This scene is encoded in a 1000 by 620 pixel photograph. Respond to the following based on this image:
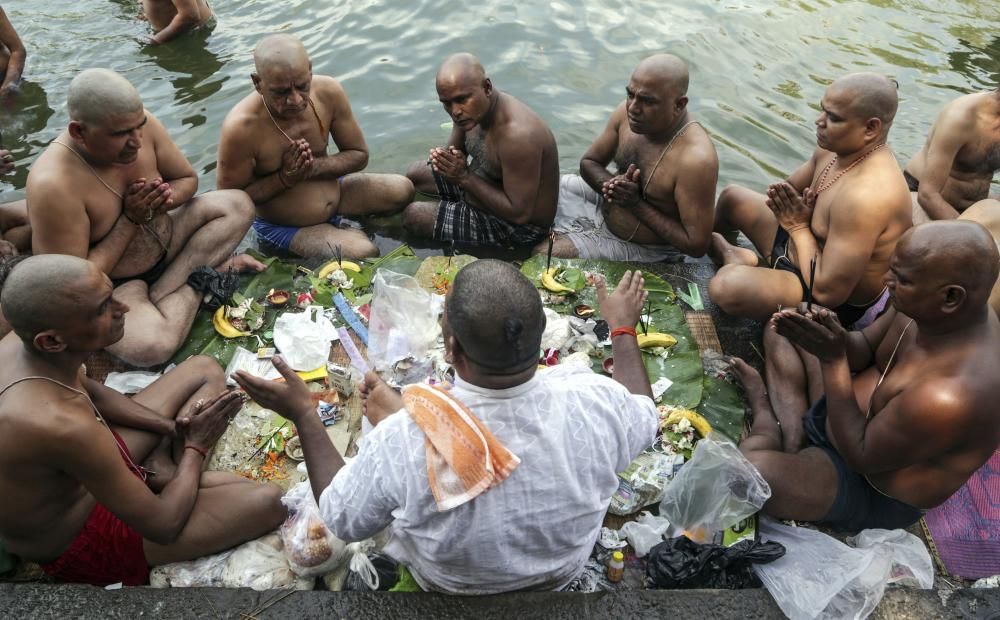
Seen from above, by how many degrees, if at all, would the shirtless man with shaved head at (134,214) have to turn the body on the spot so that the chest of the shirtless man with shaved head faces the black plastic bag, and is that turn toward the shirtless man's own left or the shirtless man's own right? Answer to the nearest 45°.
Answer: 0° — they already face it

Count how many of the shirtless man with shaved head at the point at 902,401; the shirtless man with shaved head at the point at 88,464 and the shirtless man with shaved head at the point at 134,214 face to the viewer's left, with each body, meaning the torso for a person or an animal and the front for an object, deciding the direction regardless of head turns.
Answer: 1

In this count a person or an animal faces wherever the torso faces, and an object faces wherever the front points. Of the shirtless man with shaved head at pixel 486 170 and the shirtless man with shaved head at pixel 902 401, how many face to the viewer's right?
0

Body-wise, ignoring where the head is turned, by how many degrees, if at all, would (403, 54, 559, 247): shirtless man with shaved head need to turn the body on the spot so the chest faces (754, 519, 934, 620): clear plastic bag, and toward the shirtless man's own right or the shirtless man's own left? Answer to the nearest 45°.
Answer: approximately 90° to the shirtless man's own left

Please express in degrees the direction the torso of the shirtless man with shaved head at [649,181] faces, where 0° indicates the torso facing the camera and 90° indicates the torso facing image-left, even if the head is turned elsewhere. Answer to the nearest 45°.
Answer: approximately 45°

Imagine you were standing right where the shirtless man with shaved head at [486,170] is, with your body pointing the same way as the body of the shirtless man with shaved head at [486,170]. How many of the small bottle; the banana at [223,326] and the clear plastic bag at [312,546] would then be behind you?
0

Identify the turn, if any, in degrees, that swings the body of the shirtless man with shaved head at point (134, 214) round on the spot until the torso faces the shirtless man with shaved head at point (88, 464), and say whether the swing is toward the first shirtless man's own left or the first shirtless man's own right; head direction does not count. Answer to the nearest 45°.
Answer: approximately 45° to the first shirtless man's own right

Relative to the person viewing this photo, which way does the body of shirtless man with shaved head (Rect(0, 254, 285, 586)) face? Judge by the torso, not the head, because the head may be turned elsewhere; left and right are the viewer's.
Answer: facing to the right of the viewer

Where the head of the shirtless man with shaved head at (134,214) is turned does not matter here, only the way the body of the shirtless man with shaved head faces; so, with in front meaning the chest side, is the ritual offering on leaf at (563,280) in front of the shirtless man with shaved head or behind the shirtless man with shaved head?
in front

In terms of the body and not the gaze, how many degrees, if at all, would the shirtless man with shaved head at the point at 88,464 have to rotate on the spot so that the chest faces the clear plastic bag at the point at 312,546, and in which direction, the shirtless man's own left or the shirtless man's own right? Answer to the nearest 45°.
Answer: approximately 45° to the shirtless man's own right

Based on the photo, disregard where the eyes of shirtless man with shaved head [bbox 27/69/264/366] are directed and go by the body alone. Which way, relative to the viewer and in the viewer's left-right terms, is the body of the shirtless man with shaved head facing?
facing the viewer and to the right of the viewer

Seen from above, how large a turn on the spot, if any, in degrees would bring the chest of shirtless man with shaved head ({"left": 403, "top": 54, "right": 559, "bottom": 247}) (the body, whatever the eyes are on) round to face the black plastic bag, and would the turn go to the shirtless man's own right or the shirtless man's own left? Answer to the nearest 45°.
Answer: approximately 45° to the shirtless man's own left

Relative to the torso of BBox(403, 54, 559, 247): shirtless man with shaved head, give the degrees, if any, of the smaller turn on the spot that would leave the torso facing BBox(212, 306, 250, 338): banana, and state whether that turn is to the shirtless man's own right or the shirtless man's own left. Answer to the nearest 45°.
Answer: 0° — they already face it

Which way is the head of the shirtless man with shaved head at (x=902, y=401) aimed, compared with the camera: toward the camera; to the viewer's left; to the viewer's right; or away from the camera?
to the viewer's left

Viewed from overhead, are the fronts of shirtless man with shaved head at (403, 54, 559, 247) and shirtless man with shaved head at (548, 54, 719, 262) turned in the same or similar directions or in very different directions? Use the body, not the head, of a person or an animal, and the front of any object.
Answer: same or similar directions

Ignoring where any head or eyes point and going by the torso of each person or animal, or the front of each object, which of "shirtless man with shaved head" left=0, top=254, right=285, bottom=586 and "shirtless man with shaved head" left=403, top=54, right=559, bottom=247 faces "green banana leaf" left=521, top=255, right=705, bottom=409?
"shirtless man with shaved head" left=0, top=254, right=285, bottom=586

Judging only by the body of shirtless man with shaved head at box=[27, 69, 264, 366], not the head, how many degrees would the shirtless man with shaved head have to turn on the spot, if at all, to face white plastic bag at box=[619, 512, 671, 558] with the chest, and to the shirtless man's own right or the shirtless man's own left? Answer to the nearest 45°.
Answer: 0° — they already face it

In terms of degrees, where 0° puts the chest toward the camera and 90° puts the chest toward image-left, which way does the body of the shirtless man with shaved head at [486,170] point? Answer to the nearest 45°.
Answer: approximately 45°

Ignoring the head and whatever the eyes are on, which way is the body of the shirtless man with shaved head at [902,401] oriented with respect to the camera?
to the viewer's left

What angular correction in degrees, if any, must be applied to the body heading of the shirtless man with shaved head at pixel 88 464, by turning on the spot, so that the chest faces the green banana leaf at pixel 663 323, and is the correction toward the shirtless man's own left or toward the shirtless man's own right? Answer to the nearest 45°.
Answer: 0° — they already face it

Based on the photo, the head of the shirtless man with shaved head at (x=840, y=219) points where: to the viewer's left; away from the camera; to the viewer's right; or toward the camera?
to the viewer's left
